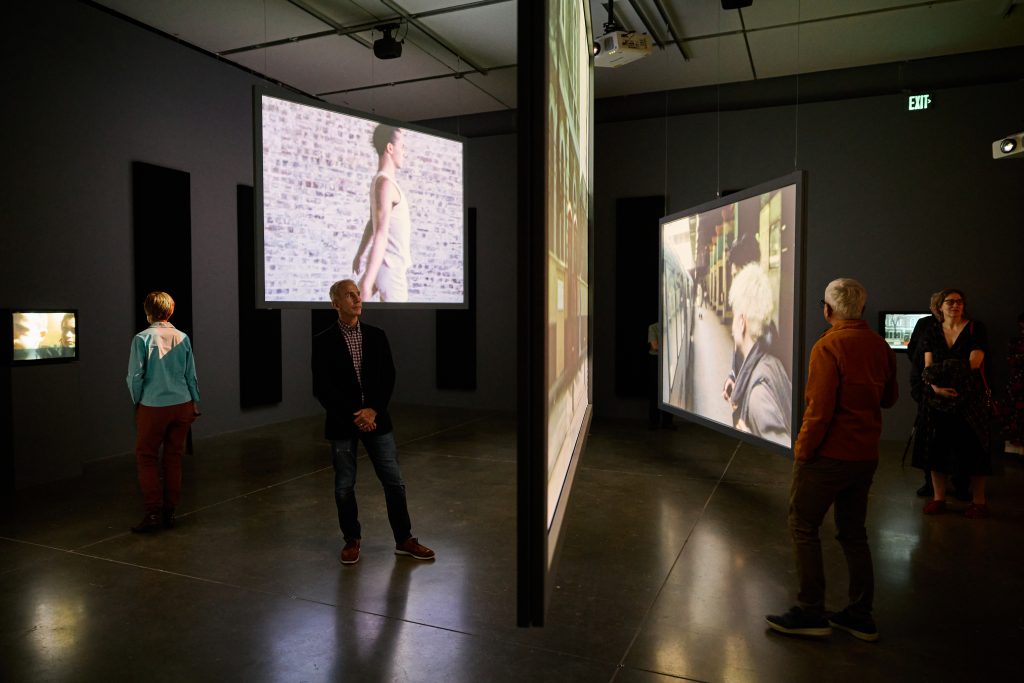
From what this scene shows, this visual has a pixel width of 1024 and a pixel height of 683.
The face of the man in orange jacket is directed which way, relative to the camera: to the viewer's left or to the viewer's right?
to the viewer's left

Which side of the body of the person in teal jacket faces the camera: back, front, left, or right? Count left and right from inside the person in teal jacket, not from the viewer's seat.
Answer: back

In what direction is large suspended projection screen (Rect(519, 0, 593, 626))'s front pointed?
to the viewer's right

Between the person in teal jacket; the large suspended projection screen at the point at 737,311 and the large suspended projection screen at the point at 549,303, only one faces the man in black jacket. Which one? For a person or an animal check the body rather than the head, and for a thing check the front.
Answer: the large suspended projection screen at the point at 737,311

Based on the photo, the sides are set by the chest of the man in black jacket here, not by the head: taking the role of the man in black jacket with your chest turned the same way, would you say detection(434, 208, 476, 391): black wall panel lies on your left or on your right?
on your left

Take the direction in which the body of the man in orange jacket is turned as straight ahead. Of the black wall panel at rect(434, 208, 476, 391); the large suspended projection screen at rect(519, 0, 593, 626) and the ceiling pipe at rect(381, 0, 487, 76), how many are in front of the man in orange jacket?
2

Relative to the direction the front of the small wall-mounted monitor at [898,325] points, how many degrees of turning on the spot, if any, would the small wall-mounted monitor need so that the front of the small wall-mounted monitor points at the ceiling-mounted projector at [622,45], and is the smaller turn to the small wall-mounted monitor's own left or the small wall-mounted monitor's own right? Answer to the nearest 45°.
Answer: approximately 45° to the small wall-mounted monitor's own right

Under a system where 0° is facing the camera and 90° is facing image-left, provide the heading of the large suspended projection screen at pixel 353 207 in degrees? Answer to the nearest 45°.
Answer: approximately 315°

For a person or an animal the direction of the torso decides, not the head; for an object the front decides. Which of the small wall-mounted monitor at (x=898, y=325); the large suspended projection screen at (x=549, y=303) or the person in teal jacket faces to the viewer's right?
the large suspended projection screen

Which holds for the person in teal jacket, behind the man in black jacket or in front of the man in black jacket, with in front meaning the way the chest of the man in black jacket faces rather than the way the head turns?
behind
